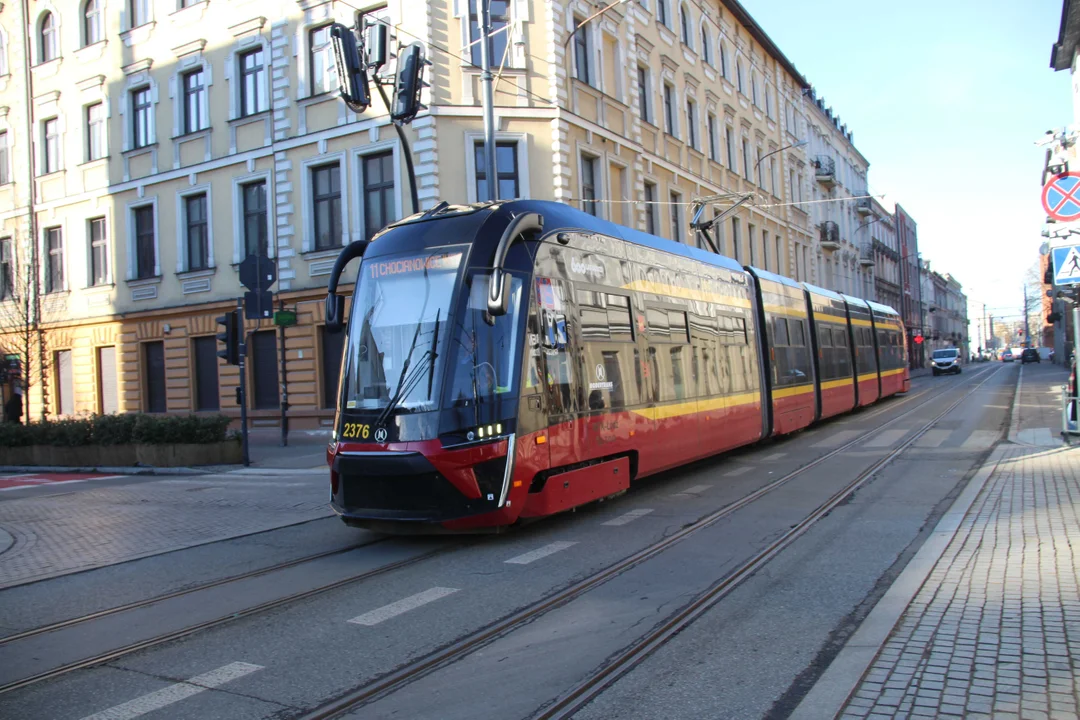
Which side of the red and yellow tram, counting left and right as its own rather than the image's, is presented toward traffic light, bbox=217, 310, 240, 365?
right

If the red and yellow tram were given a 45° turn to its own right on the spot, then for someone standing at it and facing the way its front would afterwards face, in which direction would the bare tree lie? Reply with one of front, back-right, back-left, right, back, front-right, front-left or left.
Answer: front-right

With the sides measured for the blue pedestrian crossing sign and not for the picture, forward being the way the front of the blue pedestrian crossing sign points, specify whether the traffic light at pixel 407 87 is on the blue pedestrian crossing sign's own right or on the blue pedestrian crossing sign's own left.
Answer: on the blue pedestrian crossing sign's own right

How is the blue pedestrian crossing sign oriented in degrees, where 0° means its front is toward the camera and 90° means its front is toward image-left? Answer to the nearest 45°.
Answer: approximately 0°

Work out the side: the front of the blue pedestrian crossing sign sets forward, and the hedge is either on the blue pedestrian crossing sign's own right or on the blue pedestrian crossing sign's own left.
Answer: on the blue pedestrian crossing sign's own right

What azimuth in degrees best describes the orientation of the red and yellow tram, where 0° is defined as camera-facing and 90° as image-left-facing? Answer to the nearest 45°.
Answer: approximately 45°

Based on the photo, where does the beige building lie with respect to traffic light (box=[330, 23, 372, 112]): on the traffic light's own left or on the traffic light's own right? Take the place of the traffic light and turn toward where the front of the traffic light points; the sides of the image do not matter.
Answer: on the traffic light's own right

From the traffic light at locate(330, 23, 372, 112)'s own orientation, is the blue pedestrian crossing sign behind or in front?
behind
